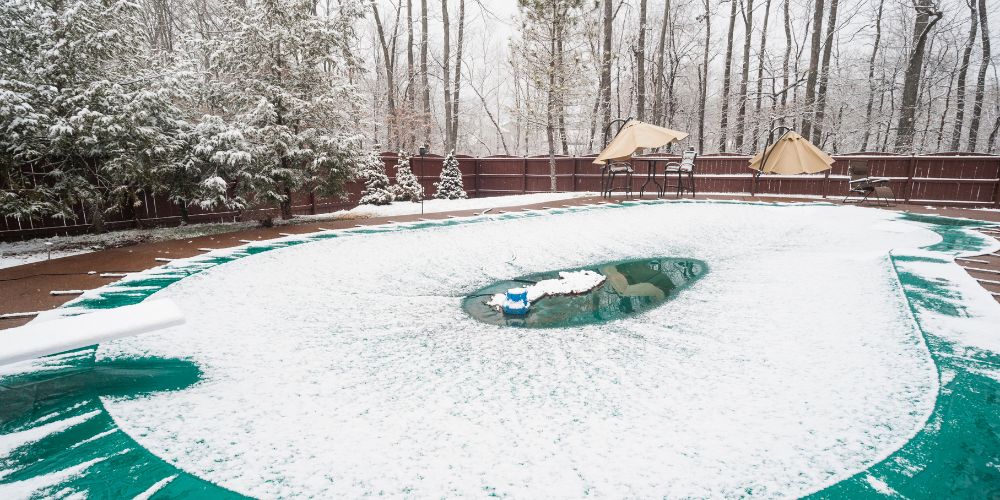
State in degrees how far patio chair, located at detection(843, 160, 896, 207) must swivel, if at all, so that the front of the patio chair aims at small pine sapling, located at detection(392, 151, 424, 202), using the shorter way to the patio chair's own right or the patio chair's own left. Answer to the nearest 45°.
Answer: approximately 90° to the patio chair's own right

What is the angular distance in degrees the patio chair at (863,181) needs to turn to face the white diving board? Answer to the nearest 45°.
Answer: approximately 45° to its right

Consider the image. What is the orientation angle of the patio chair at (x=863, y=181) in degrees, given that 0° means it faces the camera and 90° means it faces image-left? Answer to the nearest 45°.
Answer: approximately 315°

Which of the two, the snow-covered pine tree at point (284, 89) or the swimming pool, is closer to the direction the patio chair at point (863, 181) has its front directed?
the swimming pool

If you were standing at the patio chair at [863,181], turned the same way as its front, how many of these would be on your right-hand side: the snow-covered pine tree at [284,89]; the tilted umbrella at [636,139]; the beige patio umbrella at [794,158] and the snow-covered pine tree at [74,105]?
4

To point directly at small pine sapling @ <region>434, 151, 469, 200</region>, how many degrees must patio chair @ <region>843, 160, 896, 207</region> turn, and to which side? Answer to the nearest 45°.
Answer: approximately 135° to its right

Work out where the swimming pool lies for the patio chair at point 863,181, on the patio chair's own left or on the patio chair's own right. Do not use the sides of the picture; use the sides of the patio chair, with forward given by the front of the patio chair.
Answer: on the patio chair's own right
